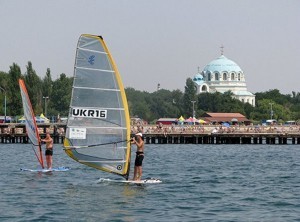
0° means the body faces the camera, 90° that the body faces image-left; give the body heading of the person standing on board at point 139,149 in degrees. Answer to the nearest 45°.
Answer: approximately 90°
